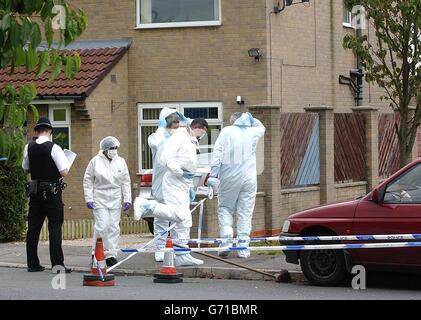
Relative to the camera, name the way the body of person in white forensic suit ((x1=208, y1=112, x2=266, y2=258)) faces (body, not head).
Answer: away from the camera

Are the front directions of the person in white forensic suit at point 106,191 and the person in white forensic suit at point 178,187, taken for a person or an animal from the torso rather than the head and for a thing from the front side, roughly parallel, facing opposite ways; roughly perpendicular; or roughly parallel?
roughly perpendicular

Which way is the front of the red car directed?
to the viewer's left

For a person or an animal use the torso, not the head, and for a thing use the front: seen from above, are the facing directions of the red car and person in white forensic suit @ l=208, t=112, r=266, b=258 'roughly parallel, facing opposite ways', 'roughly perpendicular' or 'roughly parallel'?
roughly perpendicular
